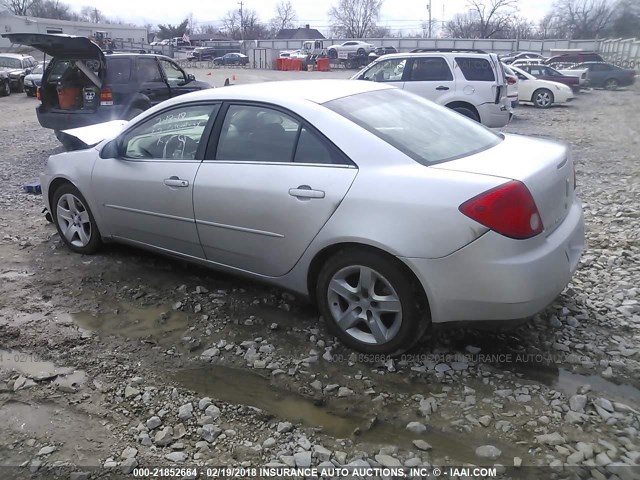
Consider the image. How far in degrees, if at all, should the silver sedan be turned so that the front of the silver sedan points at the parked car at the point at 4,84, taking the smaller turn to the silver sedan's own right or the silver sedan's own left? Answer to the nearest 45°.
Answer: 0° — it already faces it

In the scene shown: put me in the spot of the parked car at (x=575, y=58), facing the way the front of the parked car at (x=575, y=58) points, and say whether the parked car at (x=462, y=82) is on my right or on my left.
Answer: on my left

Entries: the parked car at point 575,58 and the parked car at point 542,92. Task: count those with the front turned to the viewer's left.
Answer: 1

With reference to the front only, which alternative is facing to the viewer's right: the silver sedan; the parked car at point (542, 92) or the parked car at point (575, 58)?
the parked car at point (542, 92)

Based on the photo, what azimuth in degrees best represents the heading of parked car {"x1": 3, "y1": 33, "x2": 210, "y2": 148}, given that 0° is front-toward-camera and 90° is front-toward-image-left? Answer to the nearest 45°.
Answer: approximately 225°

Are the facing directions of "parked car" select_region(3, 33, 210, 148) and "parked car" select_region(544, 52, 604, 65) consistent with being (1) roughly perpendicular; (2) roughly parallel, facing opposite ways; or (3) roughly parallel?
roughly perpendicular

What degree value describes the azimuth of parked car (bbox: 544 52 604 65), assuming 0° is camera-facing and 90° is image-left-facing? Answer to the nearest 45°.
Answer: approximately 90°

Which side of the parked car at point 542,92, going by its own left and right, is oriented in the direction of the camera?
right

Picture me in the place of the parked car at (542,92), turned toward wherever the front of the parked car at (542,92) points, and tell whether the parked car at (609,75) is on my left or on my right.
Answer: on my left

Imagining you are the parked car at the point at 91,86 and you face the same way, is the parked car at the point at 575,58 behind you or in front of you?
in front

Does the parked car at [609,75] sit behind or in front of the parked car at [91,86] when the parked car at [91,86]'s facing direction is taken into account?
in front

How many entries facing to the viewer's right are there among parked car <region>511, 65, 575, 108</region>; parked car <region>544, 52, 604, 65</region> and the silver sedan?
1

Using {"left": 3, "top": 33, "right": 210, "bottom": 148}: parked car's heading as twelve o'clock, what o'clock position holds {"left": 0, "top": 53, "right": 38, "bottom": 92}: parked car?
{"left": 0, "top": 53, "right": 38, "bottom": 92}: parked car is roughly at 10 o'clock from {"left": 3, "top": 33, "right": 210, "bottom": 148}: parked car.

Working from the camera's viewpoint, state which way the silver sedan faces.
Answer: facing away from the viewer and to the left of the viewer
